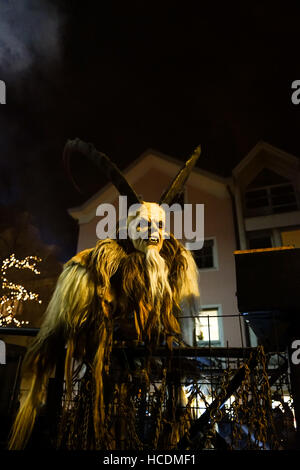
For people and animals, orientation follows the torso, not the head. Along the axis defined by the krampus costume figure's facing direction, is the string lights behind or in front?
behind

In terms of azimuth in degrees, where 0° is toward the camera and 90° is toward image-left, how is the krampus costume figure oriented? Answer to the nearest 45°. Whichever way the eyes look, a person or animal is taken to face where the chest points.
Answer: approximately 315°
